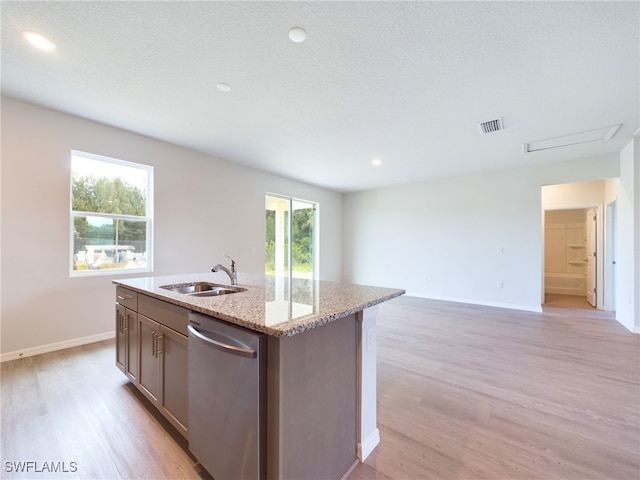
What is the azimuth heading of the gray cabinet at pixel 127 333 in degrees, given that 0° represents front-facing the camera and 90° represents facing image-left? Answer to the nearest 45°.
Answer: approximately 45°

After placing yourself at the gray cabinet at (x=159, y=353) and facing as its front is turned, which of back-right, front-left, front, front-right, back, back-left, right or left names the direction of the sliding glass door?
back

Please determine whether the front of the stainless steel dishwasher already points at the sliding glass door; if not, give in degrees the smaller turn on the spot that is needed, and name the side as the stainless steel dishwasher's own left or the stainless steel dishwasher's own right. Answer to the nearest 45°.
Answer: approximately 135° to the stainless steel dishwasher's own right

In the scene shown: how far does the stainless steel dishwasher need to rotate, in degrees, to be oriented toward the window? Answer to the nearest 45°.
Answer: approximately 90° to its right

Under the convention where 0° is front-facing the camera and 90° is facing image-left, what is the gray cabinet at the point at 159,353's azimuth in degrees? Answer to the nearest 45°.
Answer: approximately 45°

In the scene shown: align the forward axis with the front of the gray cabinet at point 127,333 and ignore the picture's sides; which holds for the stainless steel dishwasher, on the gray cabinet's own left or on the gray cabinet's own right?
on the gray cabinet's own left

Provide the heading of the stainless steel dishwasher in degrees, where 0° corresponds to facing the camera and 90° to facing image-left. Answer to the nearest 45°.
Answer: approximately 45°
